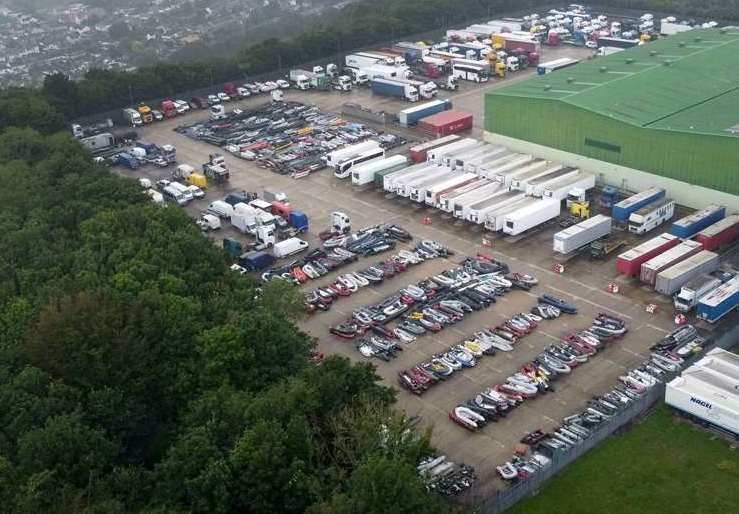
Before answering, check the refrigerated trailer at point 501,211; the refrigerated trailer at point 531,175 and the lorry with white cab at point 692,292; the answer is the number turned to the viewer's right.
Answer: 0

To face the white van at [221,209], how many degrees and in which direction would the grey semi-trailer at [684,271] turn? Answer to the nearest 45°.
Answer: approximately 45° to its right

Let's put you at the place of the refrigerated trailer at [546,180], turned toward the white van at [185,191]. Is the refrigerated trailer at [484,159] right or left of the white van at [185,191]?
right

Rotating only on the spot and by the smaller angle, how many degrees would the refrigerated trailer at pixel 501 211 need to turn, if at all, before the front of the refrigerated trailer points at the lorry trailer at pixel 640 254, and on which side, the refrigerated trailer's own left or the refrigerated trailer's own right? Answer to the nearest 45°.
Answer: approximately 90° to the refrigerated trailer's own left

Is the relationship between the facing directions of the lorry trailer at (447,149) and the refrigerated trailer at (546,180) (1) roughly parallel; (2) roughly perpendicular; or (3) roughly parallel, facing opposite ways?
roughly parallel

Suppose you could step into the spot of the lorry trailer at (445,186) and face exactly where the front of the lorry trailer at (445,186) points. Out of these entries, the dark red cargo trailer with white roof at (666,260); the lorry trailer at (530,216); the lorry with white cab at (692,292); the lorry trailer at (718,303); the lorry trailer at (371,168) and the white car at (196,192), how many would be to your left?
4

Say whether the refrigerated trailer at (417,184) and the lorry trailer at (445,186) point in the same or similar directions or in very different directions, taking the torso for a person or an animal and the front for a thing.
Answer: same or similar directions

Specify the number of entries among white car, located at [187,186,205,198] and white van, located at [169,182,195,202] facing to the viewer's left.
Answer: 0
